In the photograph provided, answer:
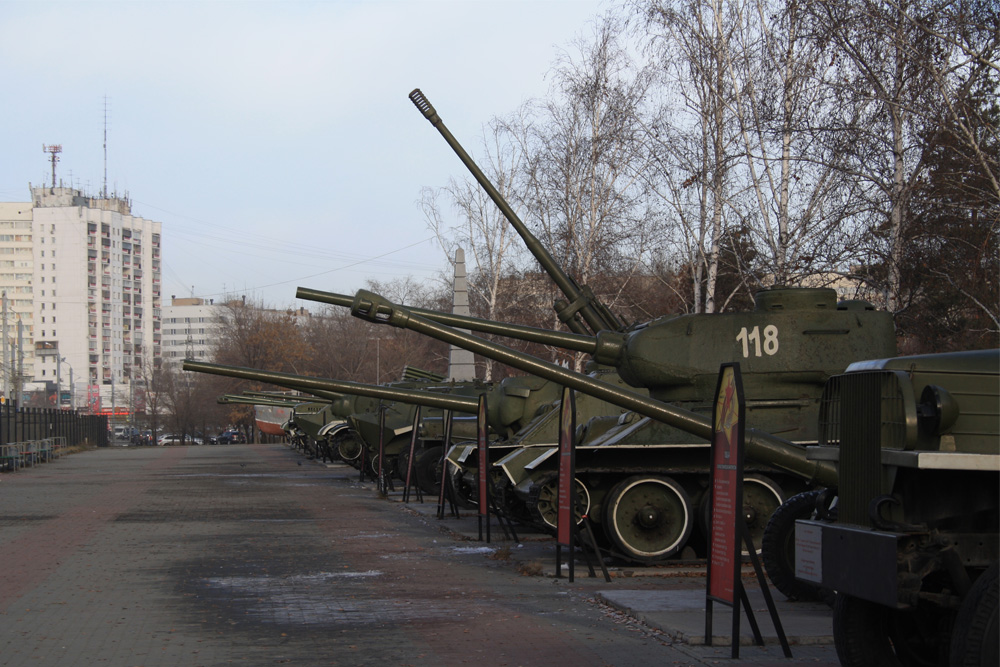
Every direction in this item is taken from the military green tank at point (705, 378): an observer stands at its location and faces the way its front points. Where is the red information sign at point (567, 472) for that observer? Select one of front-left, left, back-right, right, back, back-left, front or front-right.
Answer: front-left

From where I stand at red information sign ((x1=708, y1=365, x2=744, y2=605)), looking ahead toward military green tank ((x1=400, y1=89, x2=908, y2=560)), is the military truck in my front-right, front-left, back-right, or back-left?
back-right

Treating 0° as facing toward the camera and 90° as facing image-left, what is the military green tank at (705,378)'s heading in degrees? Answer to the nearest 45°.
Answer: approximately 90°

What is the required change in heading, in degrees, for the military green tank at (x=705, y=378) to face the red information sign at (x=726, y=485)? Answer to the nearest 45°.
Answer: approximately 90° to its left
